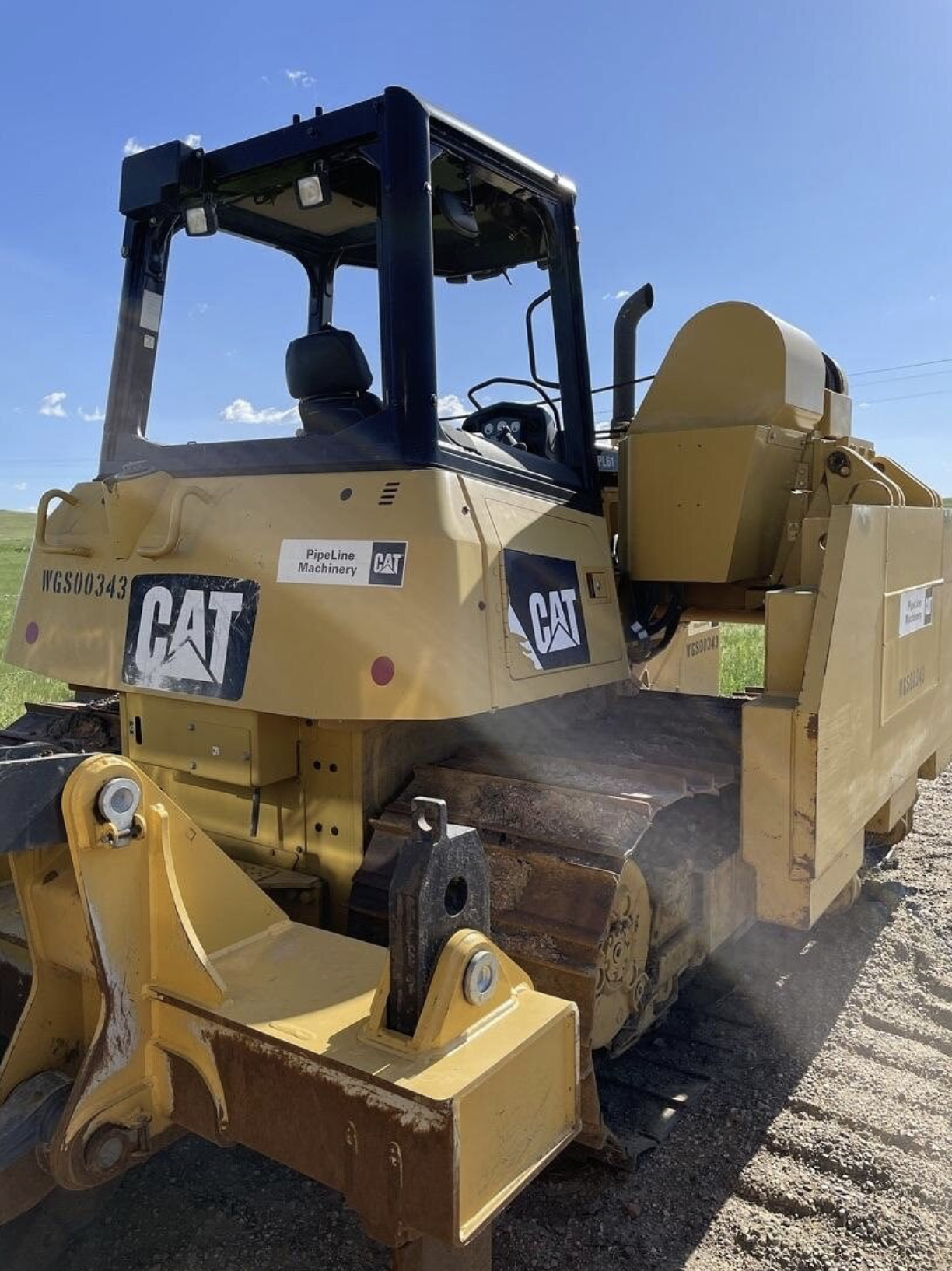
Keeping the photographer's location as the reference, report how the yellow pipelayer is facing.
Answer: facing away from the viewer and to the right of the viewer
